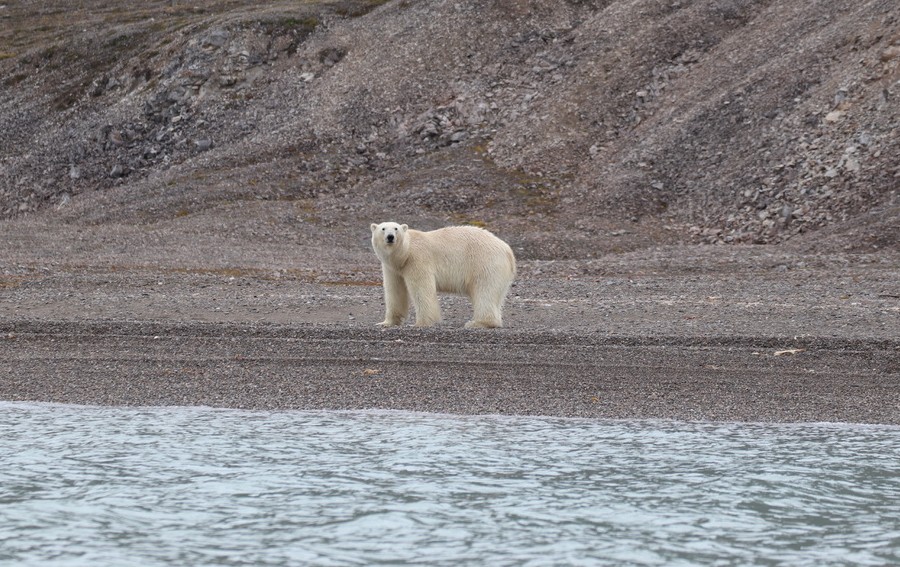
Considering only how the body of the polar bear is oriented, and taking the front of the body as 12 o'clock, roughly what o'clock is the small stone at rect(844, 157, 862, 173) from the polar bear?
The small stone is roughly at 4 o'clock from the polar bear.

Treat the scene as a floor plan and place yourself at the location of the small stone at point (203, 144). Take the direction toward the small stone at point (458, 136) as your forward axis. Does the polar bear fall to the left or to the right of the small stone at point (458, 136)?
right

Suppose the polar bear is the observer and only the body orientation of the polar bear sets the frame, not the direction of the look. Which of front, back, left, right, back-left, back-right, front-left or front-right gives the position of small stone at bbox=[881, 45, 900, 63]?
back-right

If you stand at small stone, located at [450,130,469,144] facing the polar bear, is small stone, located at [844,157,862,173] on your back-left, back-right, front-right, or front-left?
front-left

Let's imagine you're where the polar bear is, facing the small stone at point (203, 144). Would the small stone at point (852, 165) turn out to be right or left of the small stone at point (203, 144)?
right

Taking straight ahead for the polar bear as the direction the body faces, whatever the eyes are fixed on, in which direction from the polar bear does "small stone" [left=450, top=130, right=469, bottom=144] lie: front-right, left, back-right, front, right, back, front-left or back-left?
right

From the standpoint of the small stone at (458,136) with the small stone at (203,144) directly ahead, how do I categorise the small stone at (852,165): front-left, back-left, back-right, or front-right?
back-left

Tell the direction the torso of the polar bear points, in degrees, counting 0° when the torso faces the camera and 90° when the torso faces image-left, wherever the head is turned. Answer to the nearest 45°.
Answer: approximately 90°

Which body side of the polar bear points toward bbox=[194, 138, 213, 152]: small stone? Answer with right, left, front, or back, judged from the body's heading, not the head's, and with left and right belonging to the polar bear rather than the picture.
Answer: right
